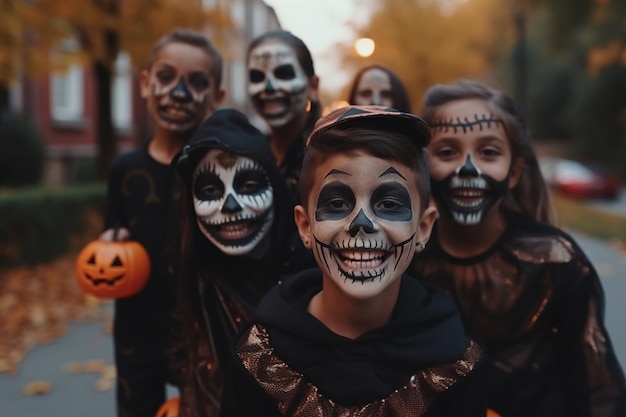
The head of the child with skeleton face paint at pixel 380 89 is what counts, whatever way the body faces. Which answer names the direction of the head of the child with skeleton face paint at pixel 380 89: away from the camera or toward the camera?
toward the camera

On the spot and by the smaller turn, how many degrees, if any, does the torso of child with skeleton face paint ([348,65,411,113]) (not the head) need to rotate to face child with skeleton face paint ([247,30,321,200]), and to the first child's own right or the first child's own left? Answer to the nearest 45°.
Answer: approximately 45° to the first child's own right

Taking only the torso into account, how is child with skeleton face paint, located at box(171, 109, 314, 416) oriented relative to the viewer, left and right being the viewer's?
facing the viewer

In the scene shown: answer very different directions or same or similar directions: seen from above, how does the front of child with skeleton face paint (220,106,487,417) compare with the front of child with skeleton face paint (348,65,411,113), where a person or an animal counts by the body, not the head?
same or similar directions

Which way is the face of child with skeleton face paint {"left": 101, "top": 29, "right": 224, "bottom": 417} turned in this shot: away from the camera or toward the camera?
toward the camera

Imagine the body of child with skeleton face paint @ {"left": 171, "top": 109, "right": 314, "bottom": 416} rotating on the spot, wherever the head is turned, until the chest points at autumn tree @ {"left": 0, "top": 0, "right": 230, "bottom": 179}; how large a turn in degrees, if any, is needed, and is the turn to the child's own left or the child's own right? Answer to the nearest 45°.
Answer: approximately 180°

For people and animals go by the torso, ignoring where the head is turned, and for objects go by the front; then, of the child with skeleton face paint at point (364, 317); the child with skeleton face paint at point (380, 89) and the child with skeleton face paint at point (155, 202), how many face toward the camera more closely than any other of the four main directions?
3

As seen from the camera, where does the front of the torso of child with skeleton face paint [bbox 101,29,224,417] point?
toward the camera

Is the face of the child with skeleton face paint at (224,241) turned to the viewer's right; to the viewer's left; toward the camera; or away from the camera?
toward the camera

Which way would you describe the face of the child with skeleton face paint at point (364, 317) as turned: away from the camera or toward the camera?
toward the camera

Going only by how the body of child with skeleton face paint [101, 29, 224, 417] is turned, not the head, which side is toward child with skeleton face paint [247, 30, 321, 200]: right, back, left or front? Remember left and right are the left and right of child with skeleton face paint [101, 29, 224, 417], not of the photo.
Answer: left

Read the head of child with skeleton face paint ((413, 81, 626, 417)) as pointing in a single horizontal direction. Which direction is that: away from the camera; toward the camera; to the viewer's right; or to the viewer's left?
toward the camera

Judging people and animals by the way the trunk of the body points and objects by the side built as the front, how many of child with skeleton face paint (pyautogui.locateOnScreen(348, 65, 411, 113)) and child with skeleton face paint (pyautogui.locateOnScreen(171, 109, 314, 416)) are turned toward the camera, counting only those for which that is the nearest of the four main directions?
2

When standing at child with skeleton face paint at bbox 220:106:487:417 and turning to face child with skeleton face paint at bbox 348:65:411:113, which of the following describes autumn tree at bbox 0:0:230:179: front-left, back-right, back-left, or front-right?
front-left

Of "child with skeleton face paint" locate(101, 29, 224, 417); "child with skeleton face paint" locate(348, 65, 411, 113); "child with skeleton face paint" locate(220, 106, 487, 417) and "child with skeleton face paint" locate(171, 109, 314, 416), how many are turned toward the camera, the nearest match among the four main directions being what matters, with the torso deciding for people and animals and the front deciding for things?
4

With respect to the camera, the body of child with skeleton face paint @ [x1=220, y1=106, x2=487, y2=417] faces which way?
toward the camera

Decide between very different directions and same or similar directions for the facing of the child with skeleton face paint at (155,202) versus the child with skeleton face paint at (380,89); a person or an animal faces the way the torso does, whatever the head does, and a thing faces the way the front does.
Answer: same or similar directions
